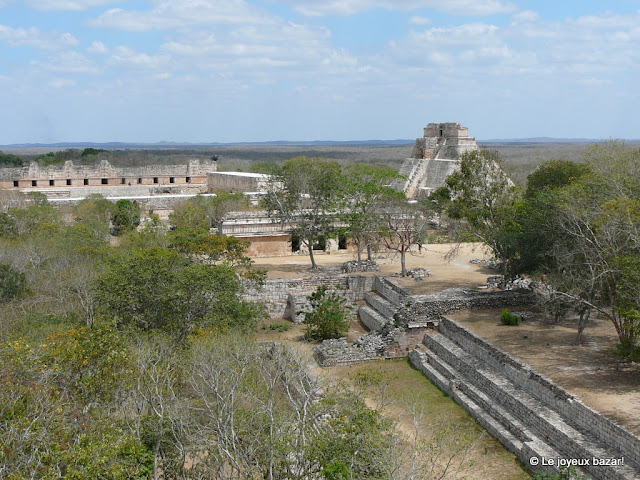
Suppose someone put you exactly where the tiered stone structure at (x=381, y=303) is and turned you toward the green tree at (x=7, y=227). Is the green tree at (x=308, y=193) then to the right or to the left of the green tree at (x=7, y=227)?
right

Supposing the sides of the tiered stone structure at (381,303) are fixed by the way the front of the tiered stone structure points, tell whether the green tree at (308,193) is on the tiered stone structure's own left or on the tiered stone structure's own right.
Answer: on the tiered stone structure's own right

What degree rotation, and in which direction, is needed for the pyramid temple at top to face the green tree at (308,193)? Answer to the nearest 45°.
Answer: approximately 45° to its left

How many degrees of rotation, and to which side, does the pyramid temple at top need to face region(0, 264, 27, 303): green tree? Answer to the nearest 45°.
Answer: approximately 45° to its left

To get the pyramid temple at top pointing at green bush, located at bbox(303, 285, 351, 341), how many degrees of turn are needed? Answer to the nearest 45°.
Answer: approximately 45° to its left

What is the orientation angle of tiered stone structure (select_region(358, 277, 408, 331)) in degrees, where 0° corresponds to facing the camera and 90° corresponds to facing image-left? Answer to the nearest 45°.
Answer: approximately 45°
